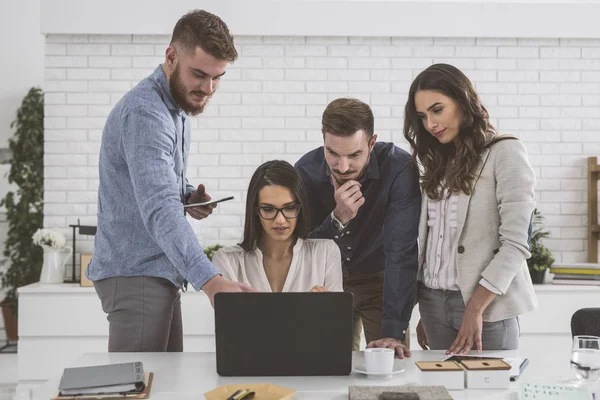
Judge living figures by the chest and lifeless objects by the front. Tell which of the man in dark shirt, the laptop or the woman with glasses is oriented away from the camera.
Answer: the laptop

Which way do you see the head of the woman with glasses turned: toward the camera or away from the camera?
toward the camera

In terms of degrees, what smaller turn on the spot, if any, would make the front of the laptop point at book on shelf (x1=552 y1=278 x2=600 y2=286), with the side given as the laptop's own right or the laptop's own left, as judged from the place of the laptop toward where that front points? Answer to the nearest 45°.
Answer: approximately 45° to the laptop's own right

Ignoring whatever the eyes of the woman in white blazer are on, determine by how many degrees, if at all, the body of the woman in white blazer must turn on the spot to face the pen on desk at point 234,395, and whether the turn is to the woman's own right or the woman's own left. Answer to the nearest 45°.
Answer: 0° — they already face it

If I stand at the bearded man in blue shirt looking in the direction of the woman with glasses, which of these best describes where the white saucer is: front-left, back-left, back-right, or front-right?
front-right

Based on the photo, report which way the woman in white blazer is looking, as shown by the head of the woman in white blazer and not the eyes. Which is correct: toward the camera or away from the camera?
toward the camera

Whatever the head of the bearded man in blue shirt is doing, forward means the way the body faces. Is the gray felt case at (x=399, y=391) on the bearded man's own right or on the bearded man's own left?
on the bearded man's own right

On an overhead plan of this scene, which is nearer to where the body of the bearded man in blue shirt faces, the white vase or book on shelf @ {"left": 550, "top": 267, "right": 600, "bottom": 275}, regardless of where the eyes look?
the book on shelf

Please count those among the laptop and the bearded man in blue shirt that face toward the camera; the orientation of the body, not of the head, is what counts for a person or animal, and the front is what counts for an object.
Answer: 0

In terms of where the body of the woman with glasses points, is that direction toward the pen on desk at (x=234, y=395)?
yes

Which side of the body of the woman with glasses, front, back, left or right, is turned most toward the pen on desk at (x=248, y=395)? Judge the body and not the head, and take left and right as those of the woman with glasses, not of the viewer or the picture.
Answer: front

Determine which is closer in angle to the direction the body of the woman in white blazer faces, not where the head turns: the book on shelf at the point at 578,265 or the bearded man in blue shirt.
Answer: the bearded man in blue shirt

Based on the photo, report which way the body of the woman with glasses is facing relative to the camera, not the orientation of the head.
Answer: toward the camera

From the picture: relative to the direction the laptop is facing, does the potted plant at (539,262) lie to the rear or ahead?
ahead

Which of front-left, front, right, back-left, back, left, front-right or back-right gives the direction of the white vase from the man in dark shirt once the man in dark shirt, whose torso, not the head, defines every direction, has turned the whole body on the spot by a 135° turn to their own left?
back-left

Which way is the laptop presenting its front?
away from the camera
